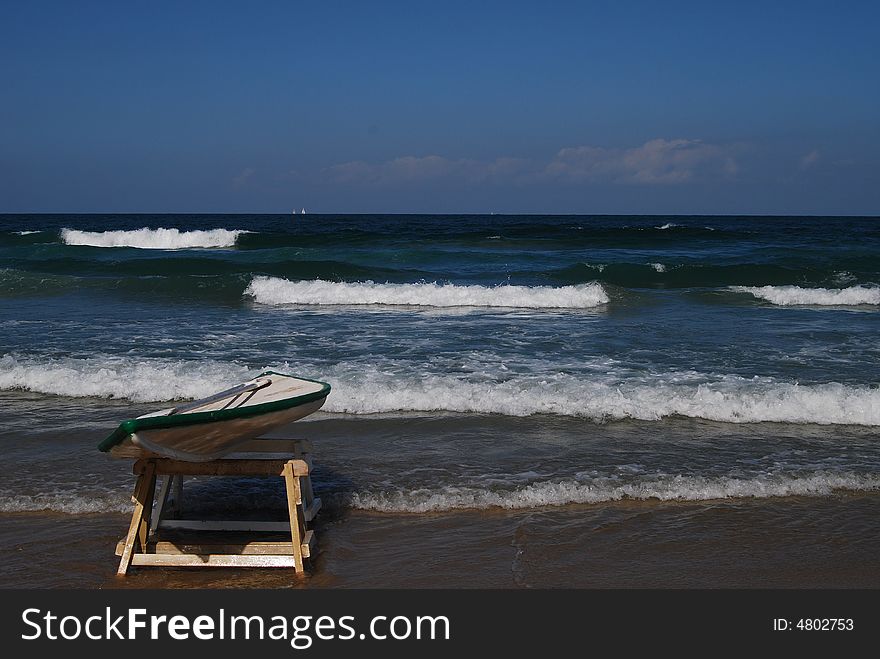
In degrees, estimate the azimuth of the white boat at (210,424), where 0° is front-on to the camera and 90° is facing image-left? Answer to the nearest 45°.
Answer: approximately 45°
